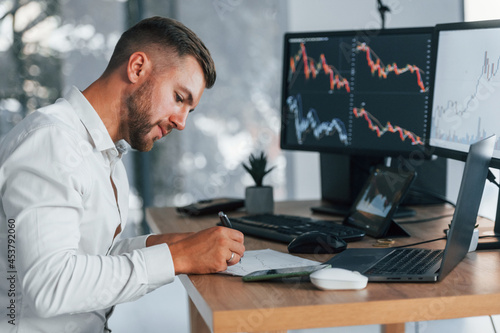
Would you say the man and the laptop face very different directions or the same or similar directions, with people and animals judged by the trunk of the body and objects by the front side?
very different directions

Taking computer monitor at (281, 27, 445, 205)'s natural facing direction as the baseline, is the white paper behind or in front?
in front

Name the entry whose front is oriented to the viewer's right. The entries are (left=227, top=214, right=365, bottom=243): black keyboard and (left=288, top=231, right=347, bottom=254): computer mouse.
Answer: the computer mouse

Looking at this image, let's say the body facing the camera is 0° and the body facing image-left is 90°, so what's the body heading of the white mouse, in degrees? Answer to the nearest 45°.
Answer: approximately 270°

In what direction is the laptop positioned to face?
to the viewer's left

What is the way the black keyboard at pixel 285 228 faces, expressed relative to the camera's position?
facing the viewer and to the left of the viewer

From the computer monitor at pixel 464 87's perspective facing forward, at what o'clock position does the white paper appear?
The white paper is roughly at 12 o'clock from the computer monitor.

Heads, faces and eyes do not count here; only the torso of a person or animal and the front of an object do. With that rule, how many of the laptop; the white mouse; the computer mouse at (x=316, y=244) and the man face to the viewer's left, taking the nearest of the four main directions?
1

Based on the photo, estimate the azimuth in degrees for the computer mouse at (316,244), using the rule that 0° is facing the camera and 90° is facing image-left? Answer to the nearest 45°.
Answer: approximately 270°
